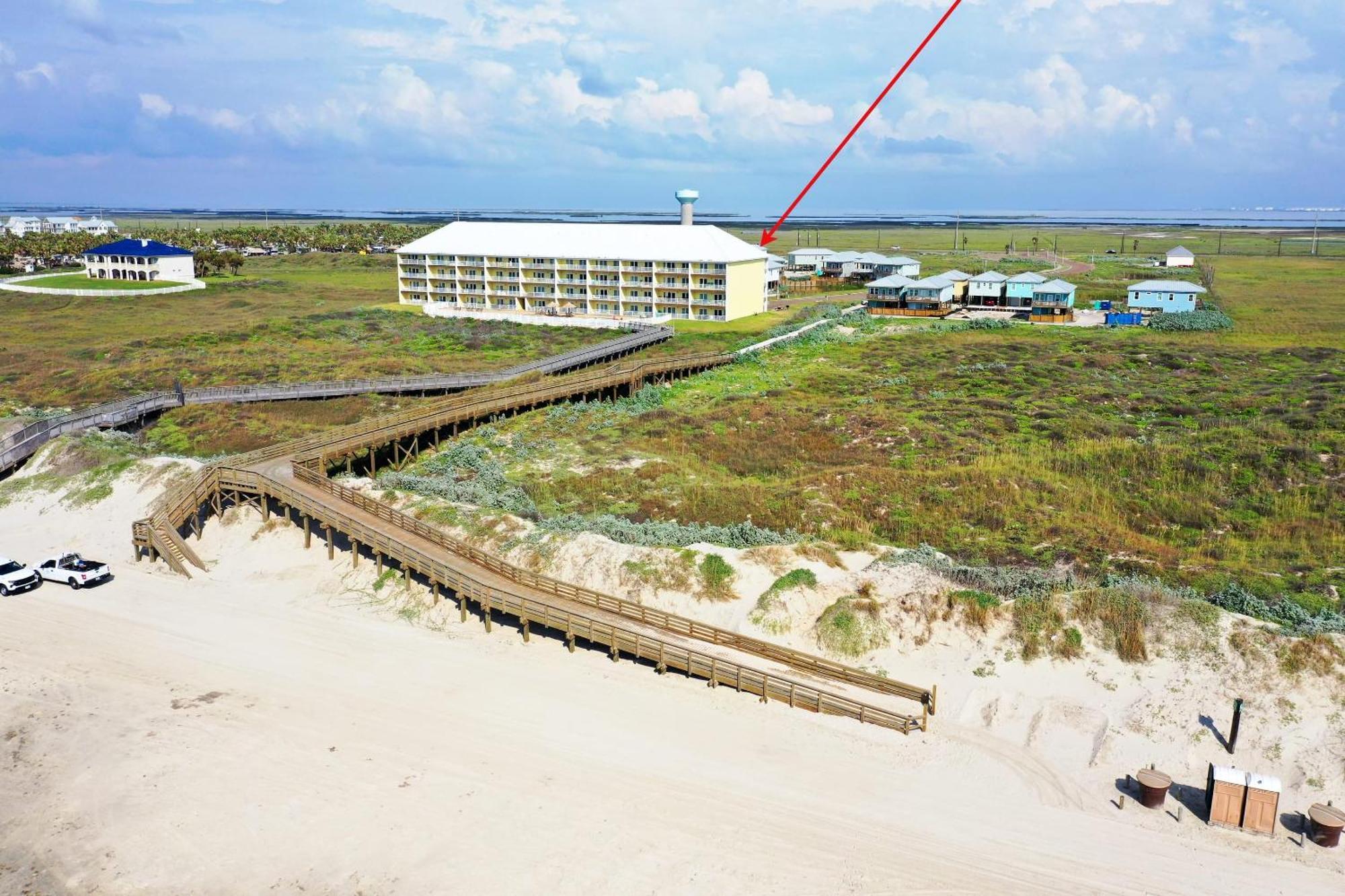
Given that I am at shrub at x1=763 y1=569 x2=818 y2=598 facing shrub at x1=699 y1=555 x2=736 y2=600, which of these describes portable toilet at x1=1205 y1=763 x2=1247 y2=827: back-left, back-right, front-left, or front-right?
back-left

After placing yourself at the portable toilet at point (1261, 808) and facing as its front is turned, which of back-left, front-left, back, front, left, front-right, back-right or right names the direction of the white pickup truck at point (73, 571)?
right

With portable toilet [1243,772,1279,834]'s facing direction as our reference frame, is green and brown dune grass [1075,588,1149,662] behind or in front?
behind

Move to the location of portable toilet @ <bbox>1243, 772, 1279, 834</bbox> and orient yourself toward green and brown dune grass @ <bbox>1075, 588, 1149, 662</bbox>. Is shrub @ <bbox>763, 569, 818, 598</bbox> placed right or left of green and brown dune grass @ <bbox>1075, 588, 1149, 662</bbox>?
left

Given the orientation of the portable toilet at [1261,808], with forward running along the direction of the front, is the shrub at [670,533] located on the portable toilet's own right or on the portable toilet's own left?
on the portable toilet's own right

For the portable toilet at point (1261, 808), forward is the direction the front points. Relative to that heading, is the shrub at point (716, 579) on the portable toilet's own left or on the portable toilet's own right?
on the portable toilet's own right

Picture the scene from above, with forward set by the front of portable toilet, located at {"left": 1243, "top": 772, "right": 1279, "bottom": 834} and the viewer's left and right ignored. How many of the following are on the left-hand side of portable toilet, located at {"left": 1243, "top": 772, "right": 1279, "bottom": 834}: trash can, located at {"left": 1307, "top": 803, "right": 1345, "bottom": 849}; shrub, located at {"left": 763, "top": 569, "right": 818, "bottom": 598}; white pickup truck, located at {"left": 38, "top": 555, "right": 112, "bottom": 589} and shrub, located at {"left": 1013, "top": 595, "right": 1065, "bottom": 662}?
1

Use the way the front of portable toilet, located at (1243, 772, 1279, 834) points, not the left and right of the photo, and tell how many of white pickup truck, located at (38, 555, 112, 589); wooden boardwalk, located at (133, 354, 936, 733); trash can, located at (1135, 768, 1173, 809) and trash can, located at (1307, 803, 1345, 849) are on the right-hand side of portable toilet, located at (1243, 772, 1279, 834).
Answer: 3

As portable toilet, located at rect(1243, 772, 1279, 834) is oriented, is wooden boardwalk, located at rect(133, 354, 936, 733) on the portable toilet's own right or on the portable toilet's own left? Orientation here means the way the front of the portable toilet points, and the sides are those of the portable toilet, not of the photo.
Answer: on the portable toilet's own right

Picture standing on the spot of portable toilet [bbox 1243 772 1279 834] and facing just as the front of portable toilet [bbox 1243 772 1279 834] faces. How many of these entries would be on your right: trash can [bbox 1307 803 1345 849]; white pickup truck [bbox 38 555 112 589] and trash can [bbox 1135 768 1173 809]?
2

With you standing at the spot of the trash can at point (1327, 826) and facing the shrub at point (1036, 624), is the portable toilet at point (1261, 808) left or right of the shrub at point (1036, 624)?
left

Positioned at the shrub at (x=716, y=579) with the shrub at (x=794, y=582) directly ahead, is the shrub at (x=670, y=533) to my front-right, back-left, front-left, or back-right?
back-left

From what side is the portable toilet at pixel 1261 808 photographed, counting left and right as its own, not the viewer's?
front

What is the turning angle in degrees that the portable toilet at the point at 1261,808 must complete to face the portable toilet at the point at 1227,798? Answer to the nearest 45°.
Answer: approximately 90° to its right

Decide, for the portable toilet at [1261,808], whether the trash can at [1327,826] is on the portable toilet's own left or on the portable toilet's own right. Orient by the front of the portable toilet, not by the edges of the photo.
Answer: on the portable toilet's own left

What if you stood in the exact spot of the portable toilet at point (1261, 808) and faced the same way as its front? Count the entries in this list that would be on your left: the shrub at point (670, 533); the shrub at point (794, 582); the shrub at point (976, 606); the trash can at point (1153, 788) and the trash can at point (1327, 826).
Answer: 1
